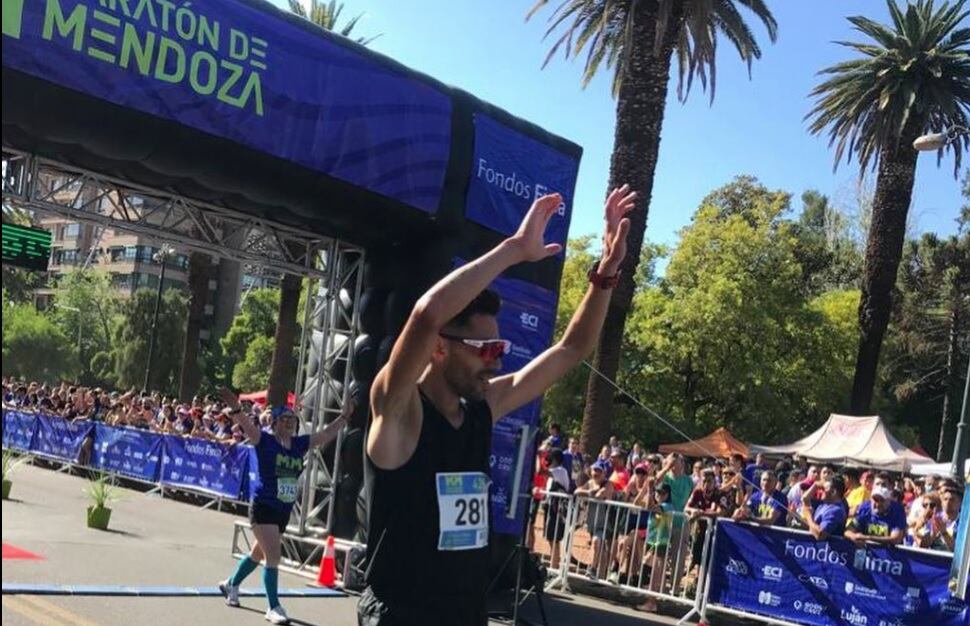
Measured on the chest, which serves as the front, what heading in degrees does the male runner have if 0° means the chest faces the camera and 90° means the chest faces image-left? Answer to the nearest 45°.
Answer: approximately 315°

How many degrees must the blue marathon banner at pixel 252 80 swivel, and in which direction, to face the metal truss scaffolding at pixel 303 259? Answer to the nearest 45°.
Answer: approximately 135° to its left

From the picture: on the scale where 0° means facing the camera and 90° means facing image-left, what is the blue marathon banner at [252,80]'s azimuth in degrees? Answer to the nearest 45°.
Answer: approximately 315°

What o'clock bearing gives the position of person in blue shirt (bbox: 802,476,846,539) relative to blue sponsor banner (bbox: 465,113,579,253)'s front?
The person in blue shirt is roughly at 11 o'clock from the blue sponsor banner.

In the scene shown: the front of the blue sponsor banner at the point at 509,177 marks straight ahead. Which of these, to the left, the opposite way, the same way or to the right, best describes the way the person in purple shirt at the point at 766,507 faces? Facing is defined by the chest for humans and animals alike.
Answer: to the right

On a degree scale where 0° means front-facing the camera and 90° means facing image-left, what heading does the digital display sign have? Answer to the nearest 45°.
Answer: approximately 315°

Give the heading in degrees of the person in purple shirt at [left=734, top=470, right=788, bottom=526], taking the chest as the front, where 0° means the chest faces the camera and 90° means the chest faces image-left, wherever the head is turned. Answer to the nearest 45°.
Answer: approximately 45°

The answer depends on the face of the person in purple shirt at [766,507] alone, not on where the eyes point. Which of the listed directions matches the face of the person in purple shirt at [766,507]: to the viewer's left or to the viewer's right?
to the viewer's left
